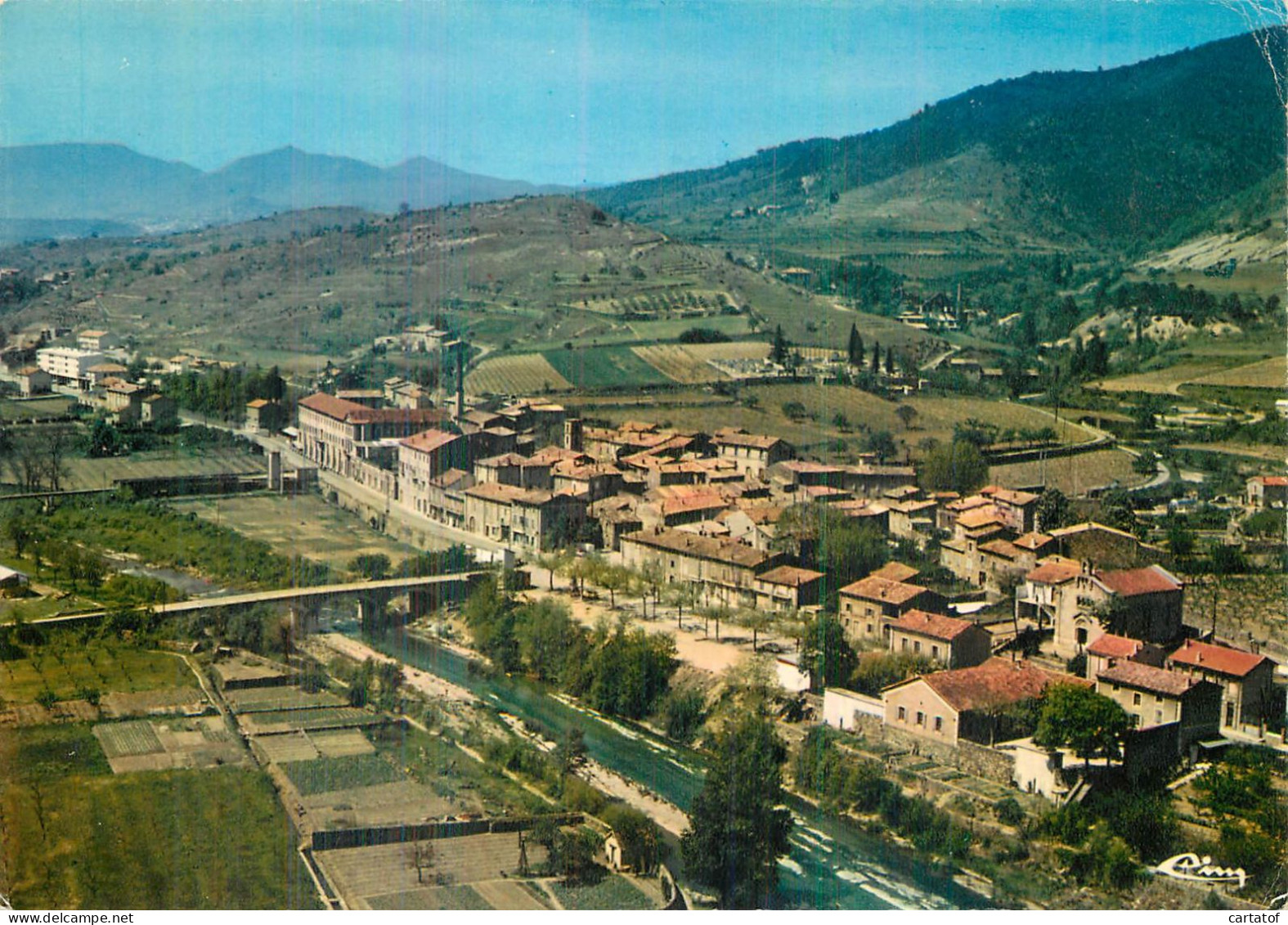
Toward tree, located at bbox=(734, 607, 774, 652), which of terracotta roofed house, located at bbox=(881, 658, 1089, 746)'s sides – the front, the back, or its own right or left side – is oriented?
right

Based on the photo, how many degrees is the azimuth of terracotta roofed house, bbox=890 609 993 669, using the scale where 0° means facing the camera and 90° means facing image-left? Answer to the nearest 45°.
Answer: approximately 45°

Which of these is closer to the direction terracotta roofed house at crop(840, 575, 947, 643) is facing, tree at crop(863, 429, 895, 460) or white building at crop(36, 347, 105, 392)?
the white building

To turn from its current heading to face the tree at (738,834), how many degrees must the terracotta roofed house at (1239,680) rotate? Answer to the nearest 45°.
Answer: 0° — it already faces it

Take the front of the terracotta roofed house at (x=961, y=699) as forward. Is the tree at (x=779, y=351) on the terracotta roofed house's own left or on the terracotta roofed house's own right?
on the terracotta roofed house's own right

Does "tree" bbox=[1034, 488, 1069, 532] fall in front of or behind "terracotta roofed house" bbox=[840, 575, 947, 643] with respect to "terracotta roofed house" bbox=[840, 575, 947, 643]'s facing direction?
behind

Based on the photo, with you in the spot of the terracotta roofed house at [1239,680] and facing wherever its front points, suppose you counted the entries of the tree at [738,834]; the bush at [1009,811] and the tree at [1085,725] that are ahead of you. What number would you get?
3

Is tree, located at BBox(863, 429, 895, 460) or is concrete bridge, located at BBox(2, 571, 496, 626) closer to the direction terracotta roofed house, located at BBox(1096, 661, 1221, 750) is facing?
the concrete bridge

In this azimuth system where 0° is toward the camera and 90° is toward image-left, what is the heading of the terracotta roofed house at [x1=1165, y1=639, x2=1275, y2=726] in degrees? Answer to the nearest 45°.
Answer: approximately 45°

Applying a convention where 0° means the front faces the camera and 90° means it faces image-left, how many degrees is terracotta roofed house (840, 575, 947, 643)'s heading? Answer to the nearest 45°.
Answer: approximately 45°

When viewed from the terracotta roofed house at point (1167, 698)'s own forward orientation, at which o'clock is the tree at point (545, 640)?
The tree is roughly at 2 o'clock from the terracotta roofed house.
